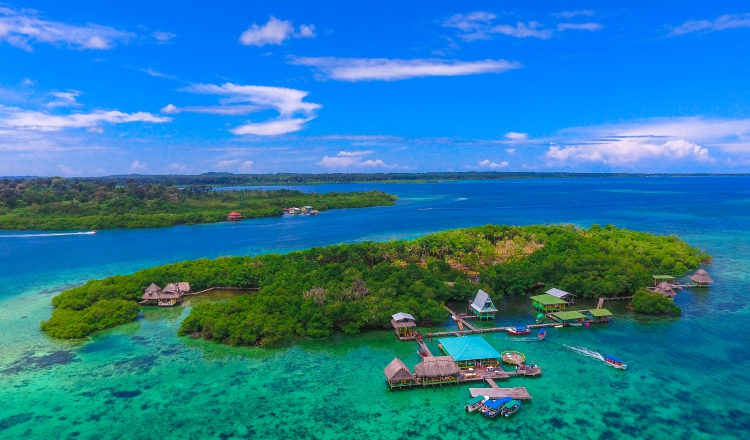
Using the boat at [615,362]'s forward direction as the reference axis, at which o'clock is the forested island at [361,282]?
The forested island is roughly at 5 o'clock from the boat.

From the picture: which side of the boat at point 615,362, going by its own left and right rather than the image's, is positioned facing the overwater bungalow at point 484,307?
back

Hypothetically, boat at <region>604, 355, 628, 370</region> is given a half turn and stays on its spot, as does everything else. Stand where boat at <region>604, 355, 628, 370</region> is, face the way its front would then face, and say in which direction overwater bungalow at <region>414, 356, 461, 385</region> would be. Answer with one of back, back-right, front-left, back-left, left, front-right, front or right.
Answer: left

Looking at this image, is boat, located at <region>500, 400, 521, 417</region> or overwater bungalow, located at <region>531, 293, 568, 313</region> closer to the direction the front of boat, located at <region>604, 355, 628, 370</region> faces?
the boat

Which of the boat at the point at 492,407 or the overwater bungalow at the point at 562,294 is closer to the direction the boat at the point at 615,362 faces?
the boat

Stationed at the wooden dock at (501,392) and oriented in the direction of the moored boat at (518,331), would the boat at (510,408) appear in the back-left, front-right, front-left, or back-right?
back-right

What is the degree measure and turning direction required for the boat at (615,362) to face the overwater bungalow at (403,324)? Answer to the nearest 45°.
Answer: approximately 135° to its right

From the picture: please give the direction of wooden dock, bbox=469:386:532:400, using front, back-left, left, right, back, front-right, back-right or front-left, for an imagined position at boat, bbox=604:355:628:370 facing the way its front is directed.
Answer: right

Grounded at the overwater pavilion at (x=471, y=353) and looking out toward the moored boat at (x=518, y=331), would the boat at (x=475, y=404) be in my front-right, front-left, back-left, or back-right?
back-right

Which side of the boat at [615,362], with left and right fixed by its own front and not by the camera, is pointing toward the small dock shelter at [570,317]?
back

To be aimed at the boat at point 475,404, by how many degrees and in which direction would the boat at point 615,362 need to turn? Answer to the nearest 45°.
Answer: approximately 90° to its right

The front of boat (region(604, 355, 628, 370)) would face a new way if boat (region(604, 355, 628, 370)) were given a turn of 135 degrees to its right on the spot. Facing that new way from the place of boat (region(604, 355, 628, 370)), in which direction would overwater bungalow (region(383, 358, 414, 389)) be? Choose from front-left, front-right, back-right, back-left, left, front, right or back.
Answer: front-left

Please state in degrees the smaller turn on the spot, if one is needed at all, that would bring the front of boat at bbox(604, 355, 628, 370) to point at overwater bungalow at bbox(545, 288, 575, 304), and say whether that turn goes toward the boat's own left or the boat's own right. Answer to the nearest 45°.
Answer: approximately 135° to the boat's own left

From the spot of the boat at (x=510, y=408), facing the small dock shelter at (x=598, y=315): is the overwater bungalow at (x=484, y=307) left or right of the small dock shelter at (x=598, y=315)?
left
